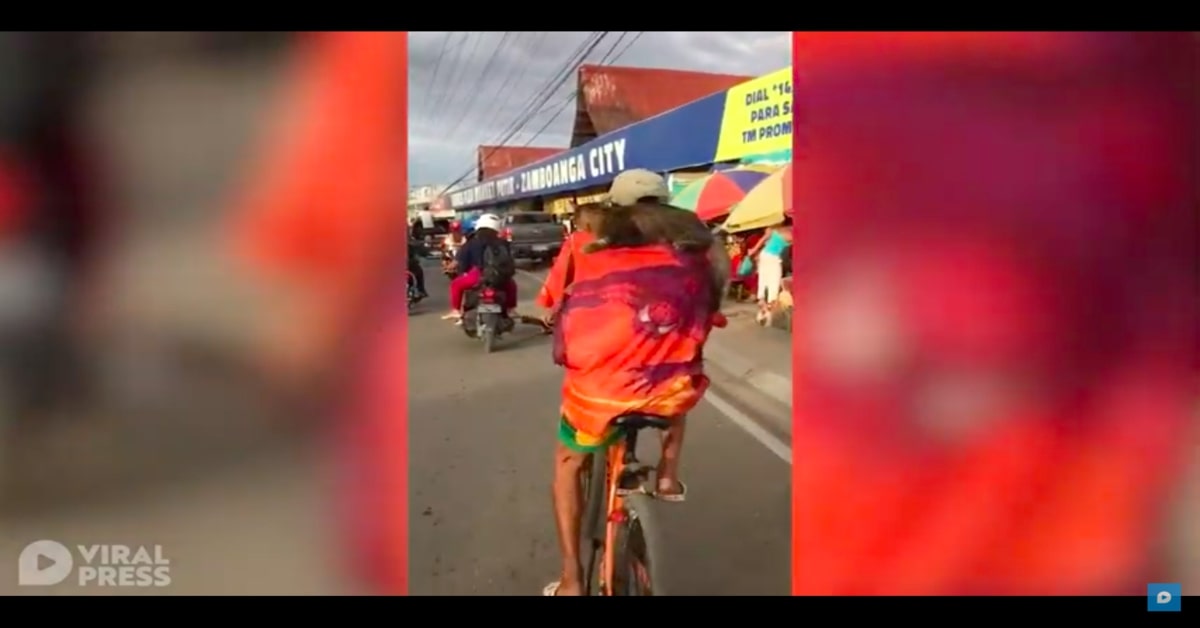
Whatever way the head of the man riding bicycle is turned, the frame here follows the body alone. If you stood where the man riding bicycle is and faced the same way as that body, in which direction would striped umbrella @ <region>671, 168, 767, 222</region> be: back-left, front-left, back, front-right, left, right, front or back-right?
front

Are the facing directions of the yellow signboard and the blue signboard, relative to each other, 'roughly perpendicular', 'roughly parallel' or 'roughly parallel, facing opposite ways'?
roughly parallel

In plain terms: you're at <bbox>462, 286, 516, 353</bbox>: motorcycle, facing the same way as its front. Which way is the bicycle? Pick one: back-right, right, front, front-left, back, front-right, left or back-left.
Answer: back

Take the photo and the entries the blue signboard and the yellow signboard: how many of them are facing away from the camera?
0

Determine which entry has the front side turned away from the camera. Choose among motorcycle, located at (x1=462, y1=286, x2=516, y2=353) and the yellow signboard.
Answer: the motorcycle

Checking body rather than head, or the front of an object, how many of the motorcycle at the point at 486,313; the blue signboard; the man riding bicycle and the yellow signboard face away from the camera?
2

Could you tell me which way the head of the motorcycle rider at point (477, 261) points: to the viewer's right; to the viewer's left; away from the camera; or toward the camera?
away from the camera

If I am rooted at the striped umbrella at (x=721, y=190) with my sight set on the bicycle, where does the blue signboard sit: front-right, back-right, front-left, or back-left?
back-right

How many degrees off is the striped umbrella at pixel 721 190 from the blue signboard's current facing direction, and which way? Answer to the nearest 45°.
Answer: approximately 45° to its left

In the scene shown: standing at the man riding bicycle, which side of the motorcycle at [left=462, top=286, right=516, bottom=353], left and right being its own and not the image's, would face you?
back

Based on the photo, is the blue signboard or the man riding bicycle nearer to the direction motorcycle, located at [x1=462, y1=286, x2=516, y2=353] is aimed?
the blue signboard

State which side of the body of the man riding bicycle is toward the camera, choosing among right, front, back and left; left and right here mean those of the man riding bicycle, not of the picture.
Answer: back

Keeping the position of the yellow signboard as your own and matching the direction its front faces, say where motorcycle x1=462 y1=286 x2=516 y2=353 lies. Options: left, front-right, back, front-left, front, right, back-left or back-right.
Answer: front

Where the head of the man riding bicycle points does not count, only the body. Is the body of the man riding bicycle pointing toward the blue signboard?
yes

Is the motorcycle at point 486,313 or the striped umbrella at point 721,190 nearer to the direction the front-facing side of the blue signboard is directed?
the motorcycle

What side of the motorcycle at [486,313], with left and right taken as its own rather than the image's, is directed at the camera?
back

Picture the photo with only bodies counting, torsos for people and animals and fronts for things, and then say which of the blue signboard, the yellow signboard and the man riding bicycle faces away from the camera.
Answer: the man riding bicycle
